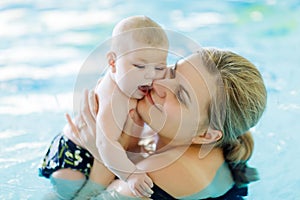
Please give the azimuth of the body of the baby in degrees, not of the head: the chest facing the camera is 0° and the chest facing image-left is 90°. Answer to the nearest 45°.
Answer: approximately 315°

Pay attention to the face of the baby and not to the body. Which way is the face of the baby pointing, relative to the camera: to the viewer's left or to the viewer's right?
to the viewer's right
